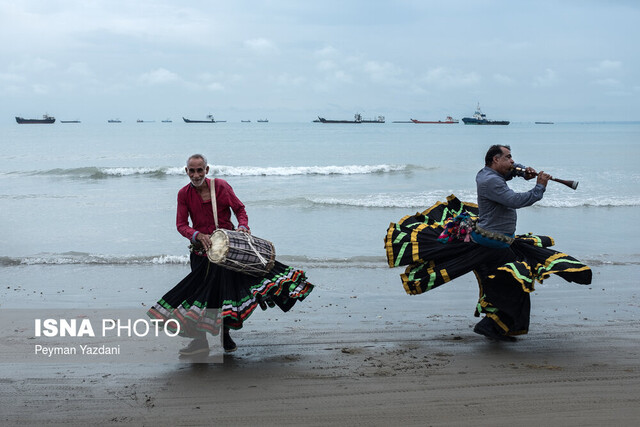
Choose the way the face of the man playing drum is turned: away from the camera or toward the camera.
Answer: toward the camera

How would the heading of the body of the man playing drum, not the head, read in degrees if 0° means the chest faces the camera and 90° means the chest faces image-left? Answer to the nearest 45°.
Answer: approximately 0°
